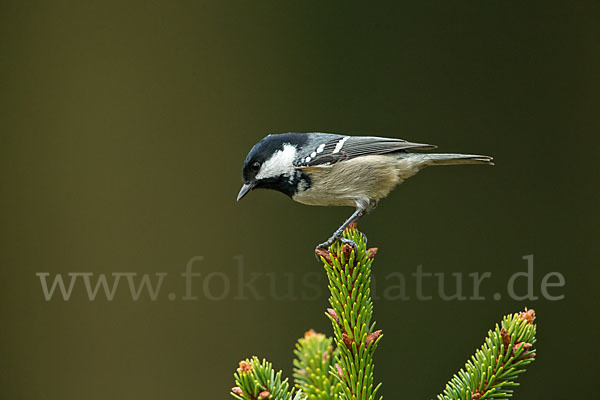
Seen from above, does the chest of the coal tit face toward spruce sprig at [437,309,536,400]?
no

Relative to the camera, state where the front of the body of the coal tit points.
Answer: to the viewer's left

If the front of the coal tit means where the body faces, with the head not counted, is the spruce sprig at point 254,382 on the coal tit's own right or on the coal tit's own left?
on the coal tit's own left
